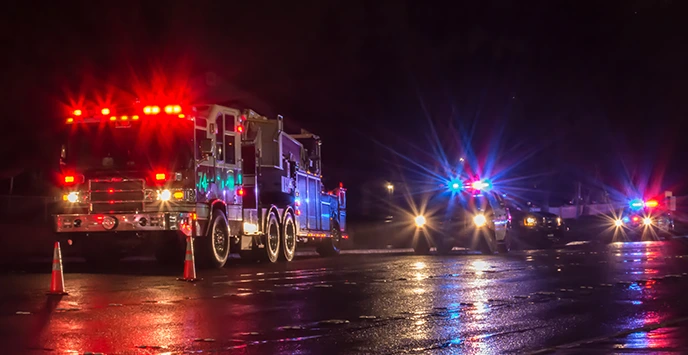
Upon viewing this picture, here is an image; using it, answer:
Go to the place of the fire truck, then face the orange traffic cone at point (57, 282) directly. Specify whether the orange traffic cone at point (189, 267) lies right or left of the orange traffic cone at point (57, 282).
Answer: left

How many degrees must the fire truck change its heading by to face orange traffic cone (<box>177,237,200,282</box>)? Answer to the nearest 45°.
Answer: approximately 45° to its left

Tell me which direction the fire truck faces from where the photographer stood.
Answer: facing the viewer and to the left of the viewer
